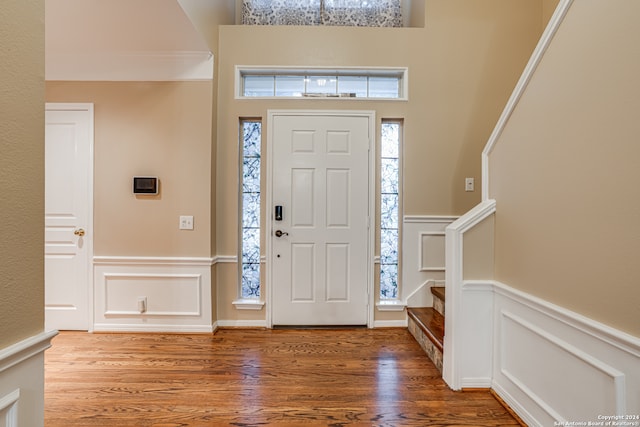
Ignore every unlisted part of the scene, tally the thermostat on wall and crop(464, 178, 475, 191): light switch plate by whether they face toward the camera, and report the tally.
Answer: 2

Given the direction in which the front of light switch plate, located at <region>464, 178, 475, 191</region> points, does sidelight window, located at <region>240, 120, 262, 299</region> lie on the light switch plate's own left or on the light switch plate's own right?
on the light switch plate's own right

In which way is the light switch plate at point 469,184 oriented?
toward the camera

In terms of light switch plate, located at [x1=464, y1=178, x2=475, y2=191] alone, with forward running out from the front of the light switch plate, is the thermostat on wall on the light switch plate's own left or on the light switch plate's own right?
on the light switch plate's own right

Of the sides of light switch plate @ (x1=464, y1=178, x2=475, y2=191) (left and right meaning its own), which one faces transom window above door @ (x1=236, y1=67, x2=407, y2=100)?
right

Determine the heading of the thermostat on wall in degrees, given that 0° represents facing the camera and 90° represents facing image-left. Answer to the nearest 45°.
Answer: approximately 0°
